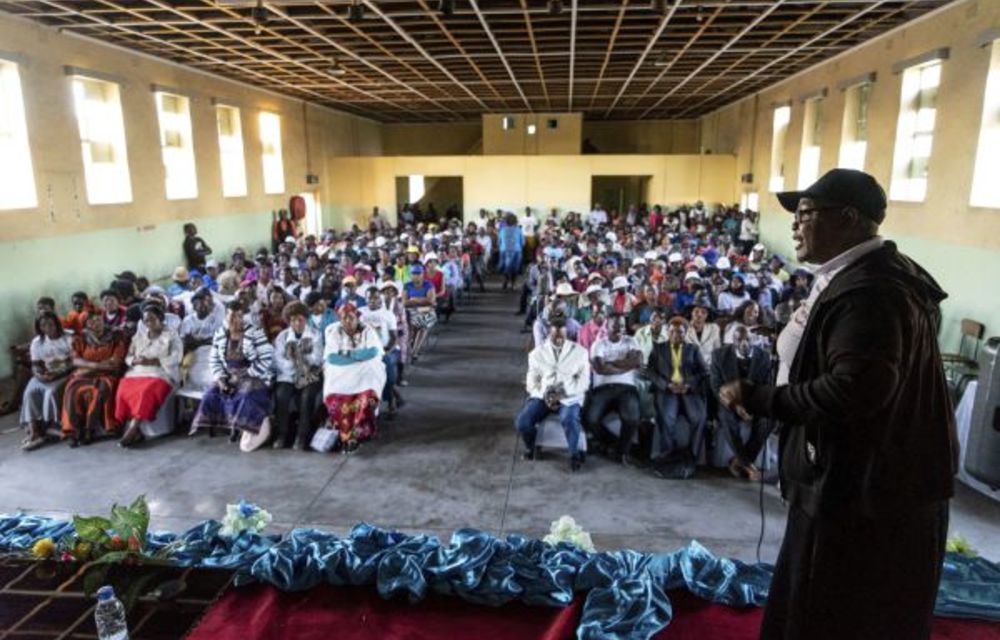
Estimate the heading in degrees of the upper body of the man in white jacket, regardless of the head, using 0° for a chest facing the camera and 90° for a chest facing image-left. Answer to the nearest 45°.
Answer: approximately 0°

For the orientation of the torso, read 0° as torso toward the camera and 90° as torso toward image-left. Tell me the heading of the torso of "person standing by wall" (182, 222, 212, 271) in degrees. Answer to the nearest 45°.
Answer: approximately 315°

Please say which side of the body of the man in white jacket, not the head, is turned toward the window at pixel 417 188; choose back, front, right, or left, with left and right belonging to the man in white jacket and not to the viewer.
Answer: back

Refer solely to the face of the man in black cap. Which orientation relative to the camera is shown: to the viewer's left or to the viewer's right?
to the viewer's left

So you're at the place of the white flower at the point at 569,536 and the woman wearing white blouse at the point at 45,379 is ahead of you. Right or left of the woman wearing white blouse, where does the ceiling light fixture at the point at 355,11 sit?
right

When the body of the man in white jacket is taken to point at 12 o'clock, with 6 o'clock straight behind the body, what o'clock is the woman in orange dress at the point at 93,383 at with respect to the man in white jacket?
The woman in orange dress is roughly at 3 o'clock from the man in white jacket.

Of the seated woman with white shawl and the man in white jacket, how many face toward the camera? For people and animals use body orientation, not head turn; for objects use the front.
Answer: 2
